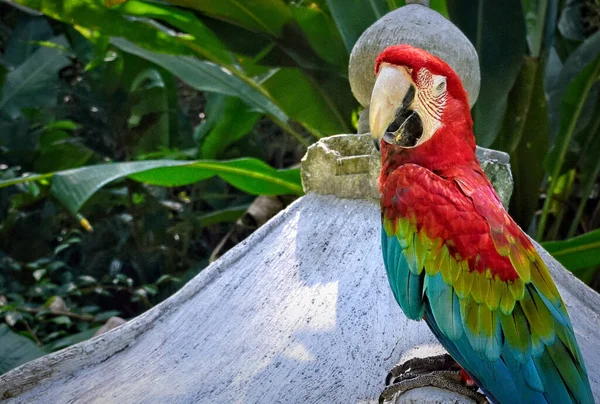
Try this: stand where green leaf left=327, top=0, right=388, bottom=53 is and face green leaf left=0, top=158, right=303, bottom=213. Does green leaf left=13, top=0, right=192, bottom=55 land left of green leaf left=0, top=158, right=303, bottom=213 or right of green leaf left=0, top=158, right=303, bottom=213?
right

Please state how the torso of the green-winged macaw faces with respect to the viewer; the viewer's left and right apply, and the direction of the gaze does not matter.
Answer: facing to the left of the viewer

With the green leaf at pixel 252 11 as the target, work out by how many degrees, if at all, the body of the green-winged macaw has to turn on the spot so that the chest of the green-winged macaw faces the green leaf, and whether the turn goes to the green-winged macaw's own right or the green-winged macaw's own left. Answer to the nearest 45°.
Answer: approximately 45° to the green-winged macaw's own right

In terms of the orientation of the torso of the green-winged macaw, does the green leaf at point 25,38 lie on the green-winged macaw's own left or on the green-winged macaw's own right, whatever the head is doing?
on the green-winged macaw's own right

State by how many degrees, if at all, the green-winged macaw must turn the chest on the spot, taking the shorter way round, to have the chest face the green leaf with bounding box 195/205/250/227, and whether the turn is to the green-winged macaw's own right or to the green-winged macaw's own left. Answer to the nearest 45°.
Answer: approximately 45° to the green-winged macaw's own right

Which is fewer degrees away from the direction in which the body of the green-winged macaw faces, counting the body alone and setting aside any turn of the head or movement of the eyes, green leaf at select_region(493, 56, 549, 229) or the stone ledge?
the stone ledge

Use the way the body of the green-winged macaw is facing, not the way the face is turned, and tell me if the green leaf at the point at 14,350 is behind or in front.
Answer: in front

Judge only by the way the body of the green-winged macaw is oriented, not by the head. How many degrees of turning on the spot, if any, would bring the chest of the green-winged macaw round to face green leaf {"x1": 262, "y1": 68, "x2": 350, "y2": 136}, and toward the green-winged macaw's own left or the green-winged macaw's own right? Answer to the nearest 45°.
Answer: approximately 90° to the green-winged macaw's own right
